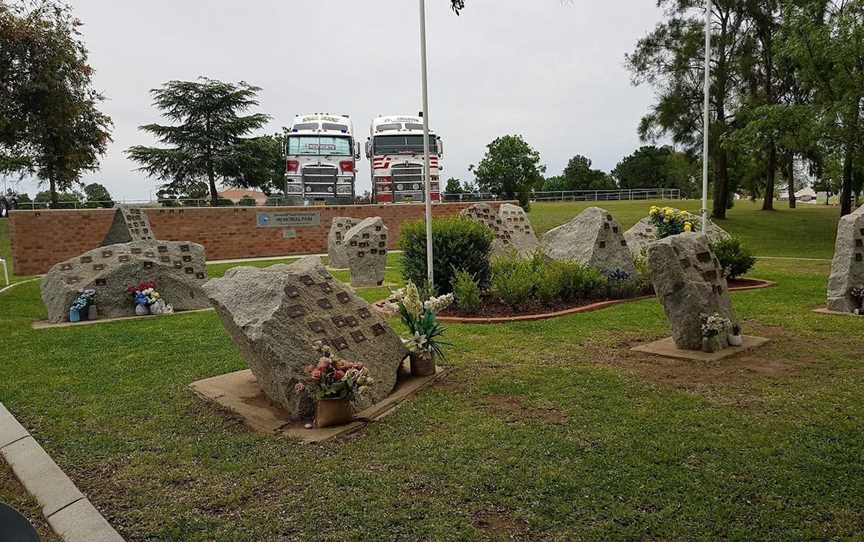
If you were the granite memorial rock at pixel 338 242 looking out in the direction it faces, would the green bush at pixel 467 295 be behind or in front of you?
in front

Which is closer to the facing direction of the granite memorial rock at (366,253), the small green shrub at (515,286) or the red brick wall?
the small green shrub

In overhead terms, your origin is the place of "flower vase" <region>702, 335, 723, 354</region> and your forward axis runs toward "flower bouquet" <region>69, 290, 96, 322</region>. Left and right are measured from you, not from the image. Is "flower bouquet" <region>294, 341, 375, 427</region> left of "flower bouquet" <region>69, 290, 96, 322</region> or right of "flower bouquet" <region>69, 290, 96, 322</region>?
left

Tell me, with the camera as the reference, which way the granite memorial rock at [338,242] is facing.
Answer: facing the viewer

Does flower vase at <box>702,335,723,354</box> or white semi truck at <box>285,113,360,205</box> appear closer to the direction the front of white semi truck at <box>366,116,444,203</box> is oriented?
the flower vase

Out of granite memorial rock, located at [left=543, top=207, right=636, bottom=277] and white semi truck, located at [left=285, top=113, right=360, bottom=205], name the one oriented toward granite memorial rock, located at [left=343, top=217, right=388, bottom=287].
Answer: the white semi truck

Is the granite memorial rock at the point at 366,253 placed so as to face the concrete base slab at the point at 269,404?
yes

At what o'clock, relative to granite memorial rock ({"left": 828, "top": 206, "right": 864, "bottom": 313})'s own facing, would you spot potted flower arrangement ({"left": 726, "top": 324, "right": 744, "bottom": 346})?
The potted flower arrangement is roughly at 2 o'clock from the granite memorial rock.

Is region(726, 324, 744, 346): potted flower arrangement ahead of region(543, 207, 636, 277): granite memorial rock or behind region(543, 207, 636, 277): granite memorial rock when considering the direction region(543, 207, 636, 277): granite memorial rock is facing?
ahead

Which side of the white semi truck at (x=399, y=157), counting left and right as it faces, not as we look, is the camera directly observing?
front

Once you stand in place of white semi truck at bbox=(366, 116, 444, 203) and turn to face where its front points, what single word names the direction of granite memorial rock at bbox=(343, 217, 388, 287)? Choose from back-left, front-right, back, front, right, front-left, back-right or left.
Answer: front

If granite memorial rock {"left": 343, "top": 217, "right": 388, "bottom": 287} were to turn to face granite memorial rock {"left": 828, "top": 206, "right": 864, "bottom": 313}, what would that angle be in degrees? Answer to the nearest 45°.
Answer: approximately 45° to its left

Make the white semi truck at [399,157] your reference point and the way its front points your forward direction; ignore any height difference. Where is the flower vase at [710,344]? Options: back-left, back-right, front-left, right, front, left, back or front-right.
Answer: front

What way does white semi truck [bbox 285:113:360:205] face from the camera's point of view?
toward the camera
